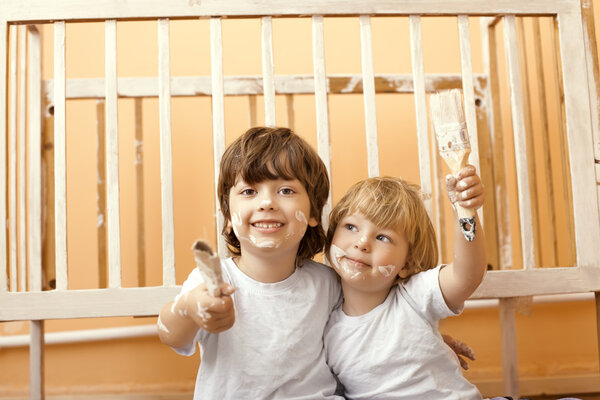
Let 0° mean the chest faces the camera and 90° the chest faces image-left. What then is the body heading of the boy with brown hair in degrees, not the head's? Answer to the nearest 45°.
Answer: approximately 0°
